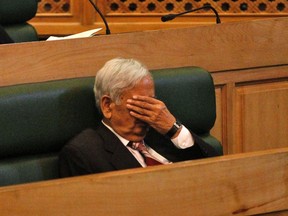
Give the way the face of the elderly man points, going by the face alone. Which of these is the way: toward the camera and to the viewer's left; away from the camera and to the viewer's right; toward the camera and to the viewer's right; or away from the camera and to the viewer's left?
toward the camera and to the viewer's right

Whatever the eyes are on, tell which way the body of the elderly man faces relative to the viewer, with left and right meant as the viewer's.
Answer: facing the viewer and to the right of the viewer

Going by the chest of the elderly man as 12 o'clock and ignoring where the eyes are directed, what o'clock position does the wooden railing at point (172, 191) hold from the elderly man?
The wooden railing is roughly at 1 o'clock from the elderly man.
